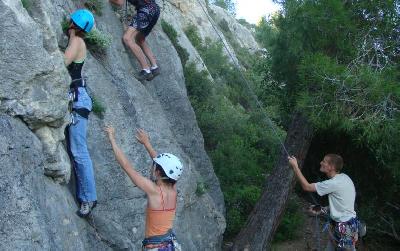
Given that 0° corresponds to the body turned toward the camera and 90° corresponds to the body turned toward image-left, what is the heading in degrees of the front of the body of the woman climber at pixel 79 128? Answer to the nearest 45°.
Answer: approximately 135°

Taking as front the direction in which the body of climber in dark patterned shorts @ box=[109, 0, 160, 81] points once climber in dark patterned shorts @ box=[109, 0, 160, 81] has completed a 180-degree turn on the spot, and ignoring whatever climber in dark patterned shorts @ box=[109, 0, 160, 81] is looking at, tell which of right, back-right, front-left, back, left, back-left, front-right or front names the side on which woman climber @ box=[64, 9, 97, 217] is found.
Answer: right

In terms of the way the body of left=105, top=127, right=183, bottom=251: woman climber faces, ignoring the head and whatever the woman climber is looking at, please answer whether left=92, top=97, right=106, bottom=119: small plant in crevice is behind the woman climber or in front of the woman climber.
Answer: in front

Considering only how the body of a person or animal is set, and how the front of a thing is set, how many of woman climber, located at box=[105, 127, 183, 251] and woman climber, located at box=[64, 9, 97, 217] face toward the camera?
0

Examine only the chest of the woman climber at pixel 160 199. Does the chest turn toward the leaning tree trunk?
no

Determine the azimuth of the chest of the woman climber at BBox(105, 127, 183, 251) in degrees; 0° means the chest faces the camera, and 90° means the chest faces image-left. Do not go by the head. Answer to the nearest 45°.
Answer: approximately 135°

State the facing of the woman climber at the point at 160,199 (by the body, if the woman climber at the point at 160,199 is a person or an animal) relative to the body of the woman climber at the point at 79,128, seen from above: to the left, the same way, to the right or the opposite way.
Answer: the same way

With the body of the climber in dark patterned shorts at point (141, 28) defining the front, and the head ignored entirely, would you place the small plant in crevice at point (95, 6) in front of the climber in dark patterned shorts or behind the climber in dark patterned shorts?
in front

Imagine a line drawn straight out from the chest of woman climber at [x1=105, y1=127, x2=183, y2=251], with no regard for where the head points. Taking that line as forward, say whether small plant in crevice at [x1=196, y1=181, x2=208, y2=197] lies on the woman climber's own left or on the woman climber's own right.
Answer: on the woman climber's own right

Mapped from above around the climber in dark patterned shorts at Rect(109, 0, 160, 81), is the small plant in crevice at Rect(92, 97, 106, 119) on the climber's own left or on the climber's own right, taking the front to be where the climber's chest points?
on the climber's own left
